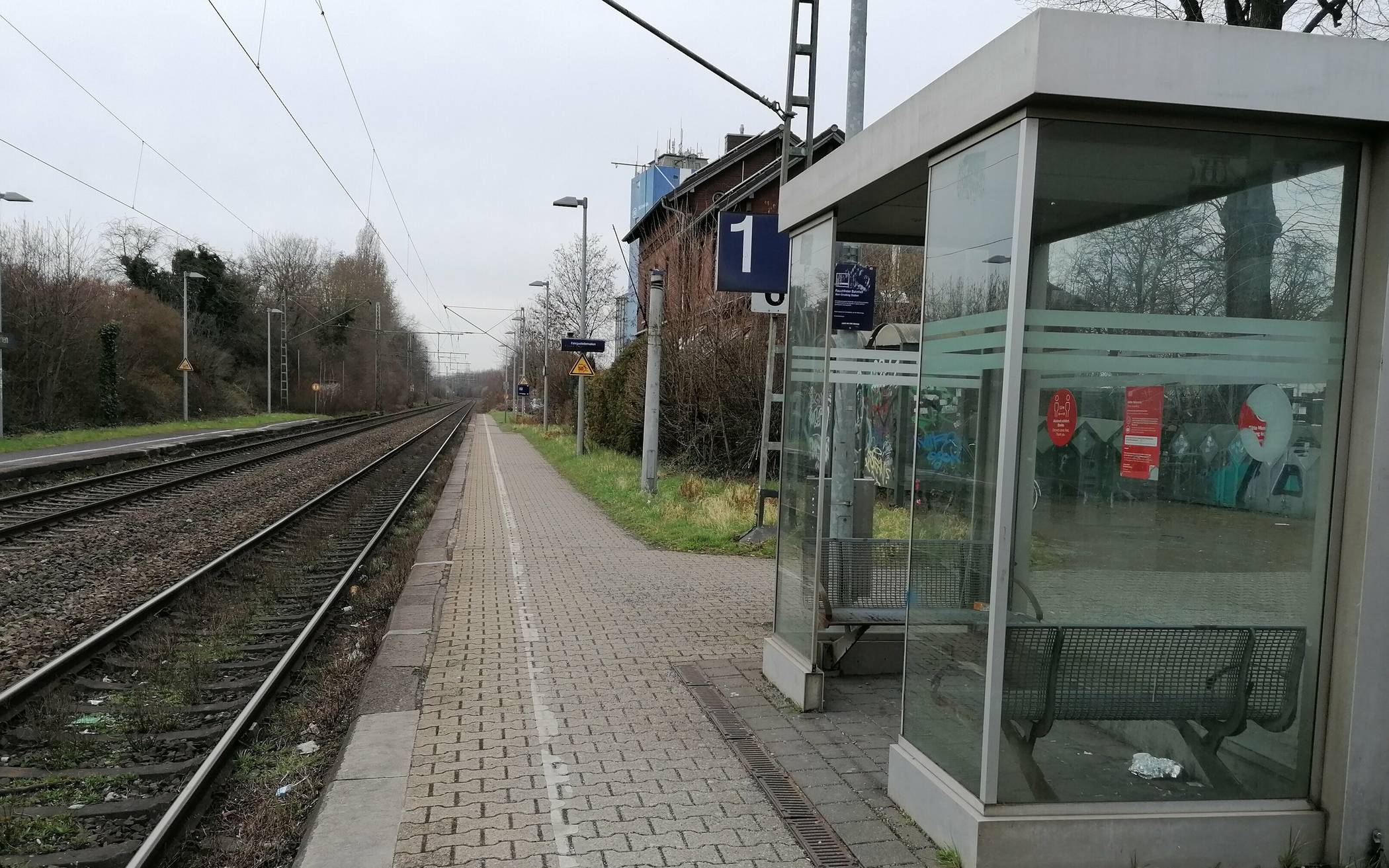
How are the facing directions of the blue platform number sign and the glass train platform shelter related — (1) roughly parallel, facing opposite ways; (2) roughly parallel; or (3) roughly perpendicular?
roughly perpendicular

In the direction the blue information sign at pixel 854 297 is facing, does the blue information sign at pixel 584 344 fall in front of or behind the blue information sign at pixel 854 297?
behind

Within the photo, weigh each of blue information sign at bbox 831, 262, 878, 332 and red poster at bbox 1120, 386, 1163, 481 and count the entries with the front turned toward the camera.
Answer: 2

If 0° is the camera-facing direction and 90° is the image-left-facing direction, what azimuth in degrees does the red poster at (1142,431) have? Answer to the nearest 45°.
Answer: approximately 0°

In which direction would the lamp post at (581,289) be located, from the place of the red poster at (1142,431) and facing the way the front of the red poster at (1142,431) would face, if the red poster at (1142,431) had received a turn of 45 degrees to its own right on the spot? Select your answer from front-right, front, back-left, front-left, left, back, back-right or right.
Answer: right

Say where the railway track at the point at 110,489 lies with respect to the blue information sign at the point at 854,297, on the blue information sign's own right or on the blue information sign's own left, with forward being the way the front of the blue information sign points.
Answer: on the blue information sign's own right

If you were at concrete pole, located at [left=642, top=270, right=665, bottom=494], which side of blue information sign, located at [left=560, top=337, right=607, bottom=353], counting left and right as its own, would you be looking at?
front

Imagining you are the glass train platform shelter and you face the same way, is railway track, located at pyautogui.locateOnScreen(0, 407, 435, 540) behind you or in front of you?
in front

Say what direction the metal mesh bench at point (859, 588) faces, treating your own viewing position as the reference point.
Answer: facing the viewer

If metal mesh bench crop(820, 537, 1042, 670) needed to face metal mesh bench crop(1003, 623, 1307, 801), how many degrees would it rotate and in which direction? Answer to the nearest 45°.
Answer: approximately 45° to its left

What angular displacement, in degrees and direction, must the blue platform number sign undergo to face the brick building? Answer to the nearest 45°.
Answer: approximately 180°
